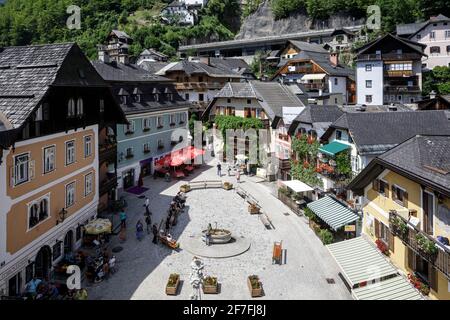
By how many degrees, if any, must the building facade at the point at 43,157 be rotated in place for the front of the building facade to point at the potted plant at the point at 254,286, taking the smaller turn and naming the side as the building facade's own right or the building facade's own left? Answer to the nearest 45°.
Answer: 0° — it already faces it

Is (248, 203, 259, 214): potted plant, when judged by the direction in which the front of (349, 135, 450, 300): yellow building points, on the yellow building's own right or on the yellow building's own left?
on the yellow building's own right

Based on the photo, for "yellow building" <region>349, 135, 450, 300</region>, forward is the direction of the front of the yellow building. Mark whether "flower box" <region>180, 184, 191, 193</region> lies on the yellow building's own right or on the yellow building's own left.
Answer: on the yellow building's own right

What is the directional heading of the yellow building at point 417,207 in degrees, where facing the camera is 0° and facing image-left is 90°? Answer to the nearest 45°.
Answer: approximately 45°

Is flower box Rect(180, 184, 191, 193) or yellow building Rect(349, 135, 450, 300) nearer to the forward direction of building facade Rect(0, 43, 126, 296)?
the yellow building

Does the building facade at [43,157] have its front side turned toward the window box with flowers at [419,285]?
yes

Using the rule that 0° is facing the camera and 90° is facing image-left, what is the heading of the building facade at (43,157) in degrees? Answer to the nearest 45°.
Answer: approximately 315°

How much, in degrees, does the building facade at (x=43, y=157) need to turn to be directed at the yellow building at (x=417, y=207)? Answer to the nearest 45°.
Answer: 0° — it already faces it

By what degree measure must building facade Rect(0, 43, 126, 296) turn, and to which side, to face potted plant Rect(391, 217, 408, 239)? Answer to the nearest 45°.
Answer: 0° — it already faces it
